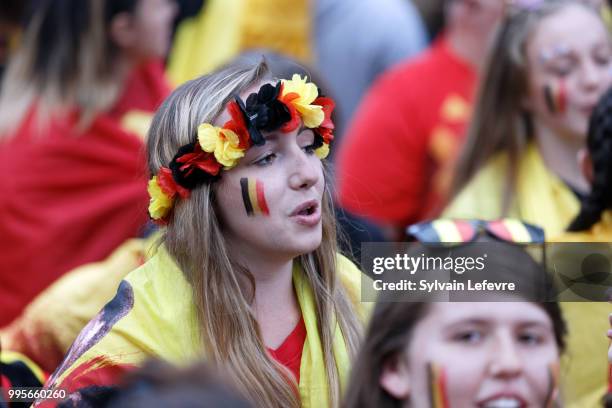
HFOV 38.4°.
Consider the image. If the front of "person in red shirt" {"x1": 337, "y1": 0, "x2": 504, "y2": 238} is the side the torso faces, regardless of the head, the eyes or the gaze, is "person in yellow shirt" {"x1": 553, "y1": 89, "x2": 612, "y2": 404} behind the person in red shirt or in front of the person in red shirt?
in front

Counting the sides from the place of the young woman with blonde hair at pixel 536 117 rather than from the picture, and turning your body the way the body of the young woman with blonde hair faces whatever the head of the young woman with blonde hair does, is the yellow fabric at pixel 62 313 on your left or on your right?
on your right

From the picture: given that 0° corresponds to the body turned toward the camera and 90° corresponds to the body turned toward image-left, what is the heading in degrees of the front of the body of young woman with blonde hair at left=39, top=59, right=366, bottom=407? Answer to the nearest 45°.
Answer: approximately 315°

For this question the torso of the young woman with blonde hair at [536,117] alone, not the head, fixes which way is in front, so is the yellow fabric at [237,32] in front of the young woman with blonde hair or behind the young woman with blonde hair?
behind

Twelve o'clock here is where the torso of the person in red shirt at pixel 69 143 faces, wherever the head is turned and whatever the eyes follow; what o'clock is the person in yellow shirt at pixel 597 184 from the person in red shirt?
The person in yellow shirt is roughly at 3 o'clock from the person in red shirt.

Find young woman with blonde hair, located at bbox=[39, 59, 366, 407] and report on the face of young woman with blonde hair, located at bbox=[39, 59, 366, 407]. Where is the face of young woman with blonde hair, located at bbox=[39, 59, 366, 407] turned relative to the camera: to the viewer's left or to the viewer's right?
to the viewer's right

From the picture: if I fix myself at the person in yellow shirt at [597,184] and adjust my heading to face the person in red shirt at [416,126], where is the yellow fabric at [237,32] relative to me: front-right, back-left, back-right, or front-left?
front-left
